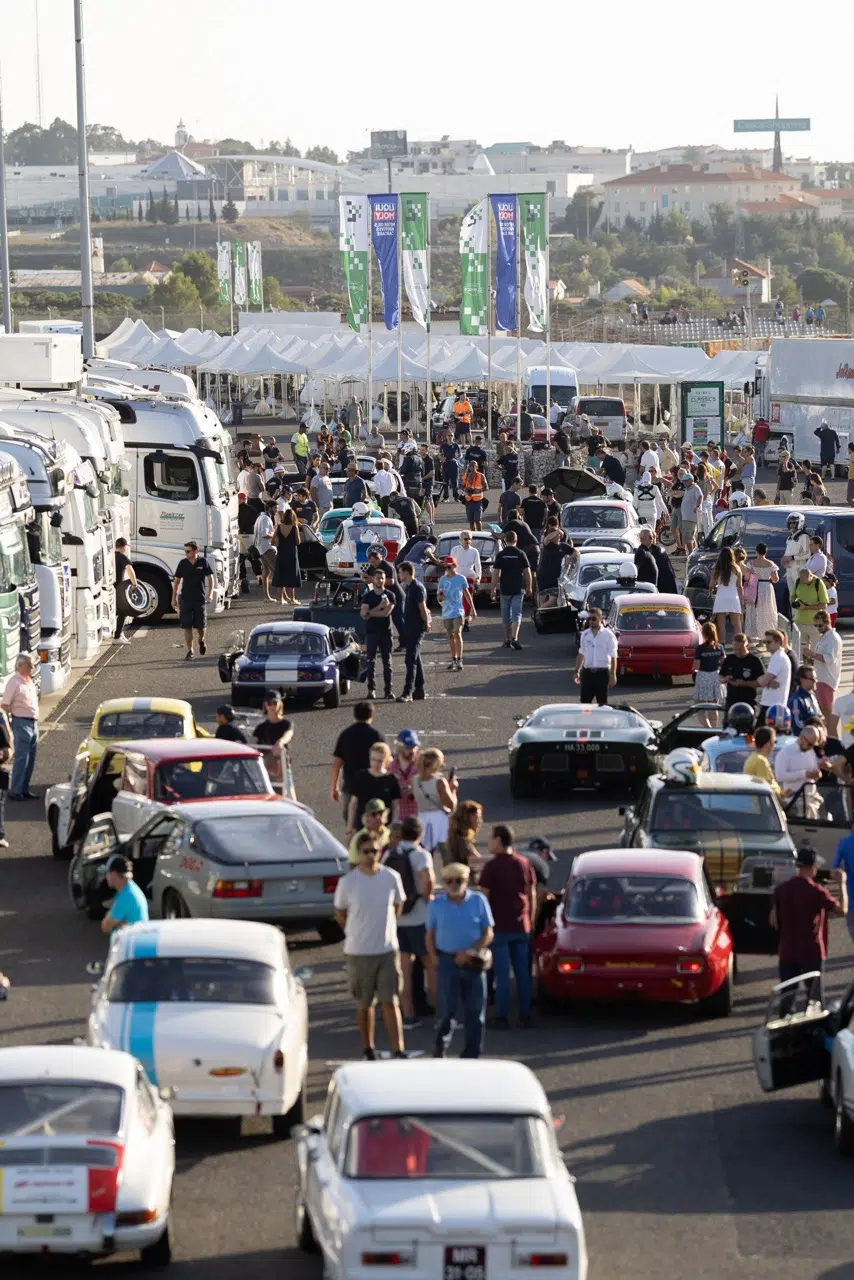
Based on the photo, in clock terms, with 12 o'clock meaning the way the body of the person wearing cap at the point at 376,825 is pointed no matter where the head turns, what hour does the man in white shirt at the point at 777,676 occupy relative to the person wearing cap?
The man in white shirt is roughly at 7 o'clock from the person wearing cap.

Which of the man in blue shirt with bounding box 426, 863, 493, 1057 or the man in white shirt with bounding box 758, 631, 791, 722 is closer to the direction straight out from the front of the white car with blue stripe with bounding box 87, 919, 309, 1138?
the man in white shirt

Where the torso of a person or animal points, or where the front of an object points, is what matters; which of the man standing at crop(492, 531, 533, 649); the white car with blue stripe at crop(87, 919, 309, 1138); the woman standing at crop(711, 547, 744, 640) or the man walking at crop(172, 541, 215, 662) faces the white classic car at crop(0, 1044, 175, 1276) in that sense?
the man walking at crop(172, 541, 215, 662)

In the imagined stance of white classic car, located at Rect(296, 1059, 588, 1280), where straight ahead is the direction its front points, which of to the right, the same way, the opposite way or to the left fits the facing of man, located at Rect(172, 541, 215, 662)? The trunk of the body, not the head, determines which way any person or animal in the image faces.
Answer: the opposite way

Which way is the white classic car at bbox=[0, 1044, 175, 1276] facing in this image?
away from the camera

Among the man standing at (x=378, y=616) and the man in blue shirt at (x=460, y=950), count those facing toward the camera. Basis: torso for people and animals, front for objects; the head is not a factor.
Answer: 2

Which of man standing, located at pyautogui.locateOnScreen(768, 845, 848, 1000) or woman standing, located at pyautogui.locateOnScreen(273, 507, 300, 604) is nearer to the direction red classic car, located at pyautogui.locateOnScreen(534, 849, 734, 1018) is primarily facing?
the woman standing

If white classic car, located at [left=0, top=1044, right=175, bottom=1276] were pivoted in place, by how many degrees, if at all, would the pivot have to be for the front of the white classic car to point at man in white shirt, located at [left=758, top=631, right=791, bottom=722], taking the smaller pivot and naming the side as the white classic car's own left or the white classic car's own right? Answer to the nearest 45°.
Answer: approximately 45° to the white classic car's own right

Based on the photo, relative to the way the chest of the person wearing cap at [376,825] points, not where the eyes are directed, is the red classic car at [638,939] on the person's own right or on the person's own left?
on the person's own left
